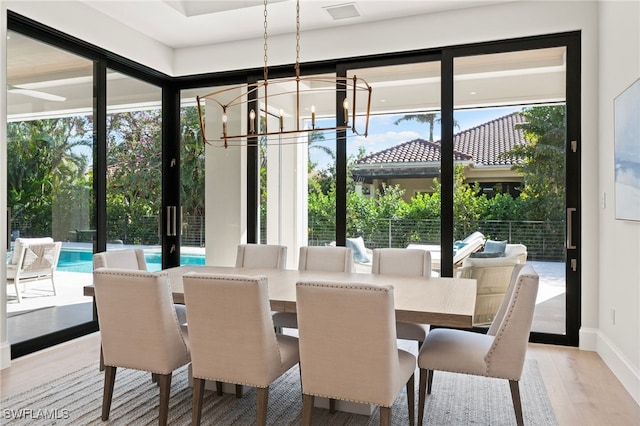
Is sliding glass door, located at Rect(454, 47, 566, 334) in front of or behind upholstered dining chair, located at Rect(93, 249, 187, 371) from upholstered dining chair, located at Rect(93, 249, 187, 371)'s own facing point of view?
in front

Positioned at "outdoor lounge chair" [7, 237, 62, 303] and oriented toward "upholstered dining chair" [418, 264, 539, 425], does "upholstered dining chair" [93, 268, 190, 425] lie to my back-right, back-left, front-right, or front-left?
front-right

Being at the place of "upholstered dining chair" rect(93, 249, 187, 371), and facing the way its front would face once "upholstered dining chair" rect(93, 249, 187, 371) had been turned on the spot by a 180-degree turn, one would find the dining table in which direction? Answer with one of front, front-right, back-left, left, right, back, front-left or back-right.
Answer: back

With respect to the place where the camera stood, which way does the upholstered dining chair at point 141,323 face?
facing away from the viewer and to the right of the viewer

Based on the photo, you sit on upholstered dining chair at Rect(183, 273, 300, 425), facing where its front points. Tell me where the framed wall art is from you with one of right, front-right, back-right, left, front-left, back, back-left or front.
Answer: front-right

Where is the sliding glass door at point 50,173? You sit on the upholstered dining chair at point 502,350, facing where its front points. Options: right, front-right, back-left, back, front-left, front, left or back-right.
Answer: front

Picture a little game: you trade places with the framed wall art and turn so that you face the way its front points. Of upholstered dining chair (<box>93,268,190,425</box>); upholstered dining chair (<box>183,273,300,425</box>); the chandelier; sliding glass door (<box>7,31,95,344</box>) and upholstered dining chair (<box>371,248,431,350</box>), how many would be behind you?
0

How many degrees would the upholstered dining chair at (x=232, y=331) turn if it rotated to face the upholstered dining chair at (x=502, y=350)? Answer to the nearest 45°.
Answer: approximately 45° to its right

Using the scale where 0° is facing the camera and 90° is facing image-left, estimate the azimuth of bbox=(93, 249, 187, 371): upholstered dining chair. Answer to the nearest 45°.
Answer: approximately 315°

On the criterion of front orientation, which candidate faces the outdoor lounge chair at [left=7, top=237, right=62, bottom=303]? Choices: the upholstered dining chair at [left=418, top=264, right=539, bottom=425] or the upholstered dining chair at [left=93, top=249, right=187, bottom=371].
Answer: the upholstered dining chair at [left=418, top=264, right=539, bottom=425]

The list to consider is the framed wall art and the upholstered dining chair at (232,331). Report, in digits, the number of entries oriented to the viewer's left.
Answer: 1

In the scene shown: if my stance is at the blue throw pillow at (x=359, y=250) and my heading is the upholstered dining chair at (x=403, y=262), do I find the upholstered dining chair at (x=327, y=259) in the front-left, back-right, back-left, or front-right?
front-right

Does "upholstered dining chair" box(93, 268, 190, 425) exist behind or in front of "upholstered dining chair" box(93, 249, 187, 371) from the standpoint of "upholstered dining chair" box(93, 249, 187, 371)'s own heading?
in front

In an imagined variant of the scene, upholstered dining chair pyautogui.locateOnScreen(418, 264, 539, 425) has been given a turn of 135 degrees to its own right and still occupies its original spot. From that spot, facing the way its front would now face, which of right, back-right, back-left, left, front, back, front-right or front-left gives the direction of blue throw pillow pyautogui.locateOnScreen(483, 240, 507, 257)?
front-left

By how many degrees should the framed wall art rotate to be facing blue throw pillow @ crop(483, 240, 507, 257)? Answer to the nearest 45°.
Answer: approximately 45° to its right

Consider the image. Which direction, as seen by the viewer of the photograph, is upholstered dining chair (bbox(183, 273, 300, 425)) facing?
facing away from the viewer and to the right of the viewer
